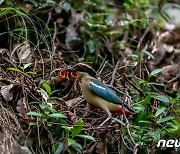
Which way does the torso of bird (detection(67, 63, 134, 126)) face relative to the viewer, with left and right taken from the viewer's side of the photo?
facing to the left of the viewer

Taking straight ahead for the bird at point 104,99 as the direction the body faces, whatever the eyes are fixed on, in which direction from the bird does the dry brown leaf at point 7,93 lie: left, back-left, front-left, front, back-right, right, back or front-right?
front

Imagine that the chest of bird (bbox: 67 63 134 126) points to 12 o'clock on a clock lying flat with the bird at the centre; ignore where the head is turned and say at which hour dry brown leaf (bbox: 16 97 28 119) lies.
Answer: The dry brown leaf is roughly at 12 o'clock from the bird.

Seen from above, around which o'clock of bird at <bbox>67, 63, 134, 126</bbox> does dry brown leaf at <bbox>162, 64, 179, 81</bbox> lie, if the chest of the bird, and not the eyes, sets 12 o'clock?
The dry brown leaf is roughly at 4 o'clock from the bird.

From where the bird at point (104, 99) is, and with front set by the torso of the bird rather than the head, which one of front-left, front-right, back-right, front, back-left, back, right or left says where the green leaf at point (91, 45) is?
right

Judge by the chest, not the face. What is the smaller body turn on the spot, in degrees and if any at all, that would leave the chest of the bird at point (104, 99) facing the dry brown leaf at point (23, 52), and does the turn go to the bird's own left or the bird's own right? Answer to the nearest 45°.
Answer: approximately 45° to the bird's own right
